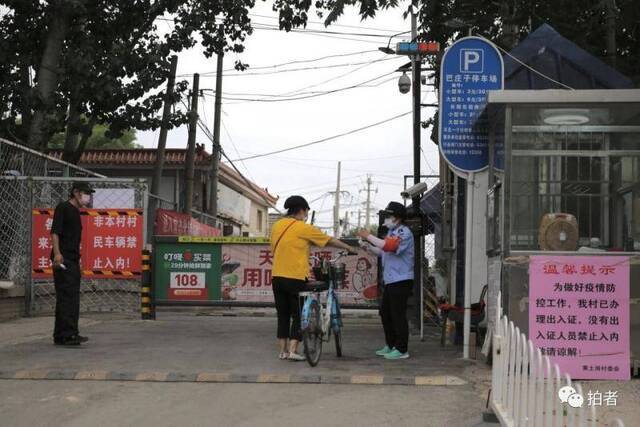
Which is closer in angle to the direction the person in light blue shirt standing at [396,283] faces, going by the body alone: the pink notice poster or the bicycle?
the bicycle

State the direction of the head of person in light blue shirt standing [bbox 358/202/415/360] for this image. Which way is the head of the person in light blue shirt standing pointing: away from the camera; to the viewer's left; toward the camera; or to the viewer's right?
to the viewer's left

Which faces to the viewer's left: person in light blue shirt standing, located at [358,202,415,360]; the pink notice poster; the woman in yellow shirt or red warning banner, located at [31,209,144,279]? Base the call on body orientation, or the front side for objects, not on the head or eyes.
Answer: the person in light blue shirt standing

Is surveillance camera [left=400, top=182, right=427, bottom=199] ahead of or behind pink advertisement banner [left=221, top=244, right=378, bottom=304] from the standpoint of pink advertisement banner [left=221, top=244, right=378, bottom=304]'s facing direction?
ahead

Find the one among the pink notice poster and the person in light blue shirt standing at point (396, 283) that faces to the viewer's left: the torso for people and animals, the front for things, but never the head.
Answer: the person in light blue shirt standing

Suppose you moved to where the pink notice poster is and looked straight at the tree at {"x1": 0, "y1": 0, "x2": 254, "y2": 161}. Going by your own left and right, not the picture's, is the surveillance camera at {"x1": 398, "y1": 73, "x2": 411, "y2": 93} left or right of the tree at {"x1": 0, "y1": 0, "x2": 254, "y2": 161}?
right

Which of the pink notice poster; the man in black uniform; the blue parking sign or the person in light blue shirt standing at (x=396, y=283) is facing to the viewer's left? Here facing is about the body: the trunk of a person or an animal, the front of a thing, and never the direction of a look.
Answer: the person in light blue shirt standing

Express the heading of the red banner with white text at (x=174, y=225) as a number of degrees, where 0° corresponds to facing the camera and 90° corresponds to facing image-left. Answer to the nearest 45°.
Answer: approximately 315°

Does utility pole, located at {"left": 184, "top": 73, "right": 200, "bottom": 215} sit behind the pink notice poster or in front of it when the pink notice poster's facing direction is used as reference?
behind

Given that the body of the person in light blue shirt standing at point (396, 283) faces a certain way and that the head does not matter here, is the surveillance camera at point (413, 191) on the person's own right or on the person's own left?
on the person's own right

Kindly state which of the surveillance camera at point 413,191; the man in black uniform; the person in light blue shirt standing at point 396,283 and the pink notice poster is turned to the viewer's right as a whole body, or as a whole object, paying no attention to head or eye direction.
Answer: the man in black uniform

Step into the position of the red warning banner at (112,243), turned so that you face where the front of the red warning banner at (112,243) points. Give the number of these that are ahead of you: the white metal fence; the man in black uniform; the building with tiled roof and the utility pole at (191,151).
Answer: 2

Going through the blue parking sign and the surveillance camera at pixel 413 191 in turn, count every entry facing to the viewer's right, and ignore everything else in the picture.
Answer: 0

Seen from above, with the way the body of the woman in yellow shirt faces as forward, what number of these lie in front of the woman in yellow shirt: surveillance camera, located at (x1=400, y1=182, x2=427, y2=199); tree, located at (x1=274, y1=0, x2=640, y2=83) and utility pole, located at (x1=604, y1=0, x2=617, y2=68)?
3

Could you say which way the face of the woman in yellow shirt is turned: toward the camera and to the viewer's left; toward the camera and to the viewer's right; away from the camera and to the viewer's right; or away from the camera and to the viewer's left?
away from the camera and to the viewer's right
